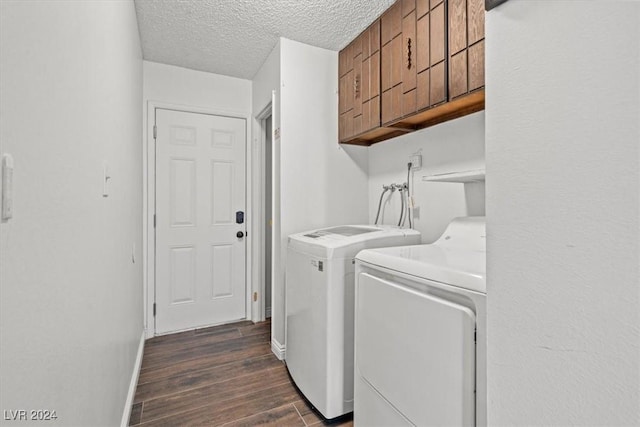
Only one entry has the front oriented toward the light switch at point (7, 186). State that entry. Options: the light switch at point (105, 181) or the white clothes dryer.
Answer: the white clothes dryer

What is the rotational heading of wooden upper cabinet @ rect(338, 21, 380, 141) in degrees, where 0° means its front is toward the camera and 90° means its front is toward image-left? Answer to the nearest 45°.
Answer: approximately 45°

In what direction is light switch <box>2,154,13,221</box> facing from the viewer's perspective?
to the viewer's right

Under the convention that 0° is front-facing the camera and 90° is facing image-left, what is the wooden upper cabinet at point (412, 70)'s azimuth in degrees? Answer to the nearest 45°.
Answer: approximately 45°

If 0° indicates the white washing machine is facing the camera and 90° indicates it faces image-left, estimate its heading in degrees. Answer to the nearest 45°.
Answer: approximately 45°

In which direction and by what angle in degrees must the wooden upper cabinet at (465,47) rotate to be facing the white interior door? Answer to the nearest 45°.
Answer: approximately 45° to its right
